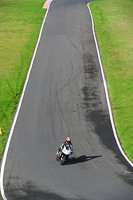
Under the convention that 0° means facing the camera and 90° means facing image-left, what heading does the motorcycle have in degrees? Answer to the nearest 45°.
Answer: approximately 315°
